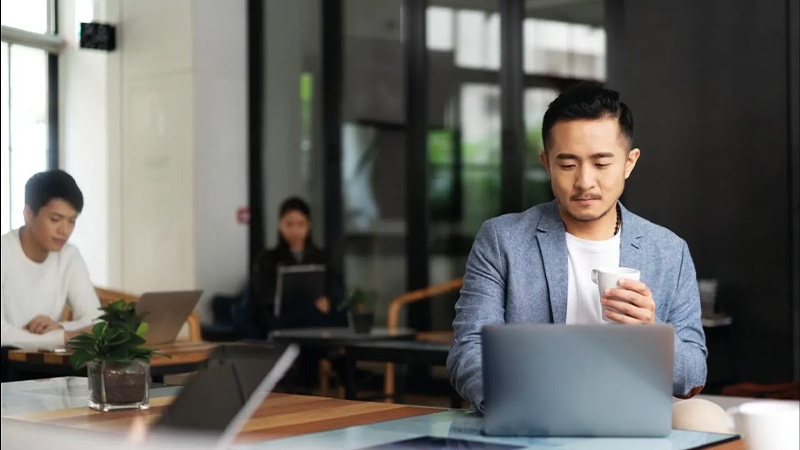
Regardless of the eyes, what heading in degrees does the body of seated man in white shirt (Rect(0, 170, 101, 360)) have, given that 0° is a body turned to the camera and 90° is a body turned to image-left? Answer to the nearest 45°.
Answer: approximately 315°

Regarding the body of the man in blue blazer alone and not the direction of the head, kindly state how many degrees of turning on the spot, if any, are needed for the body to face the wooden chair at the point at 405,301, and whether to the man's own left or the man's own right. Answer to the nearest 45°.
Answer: approximately 180°

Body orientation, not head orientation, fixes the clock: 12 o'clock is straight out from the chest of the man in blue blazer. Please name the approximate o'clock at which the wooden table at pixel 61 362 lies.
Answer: The wooden table is roughly at 4 o'clock from the man in blue blazer.

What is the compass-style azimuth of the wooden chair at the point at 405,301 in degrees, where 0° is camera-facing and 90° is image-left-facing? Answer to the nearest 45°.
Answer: approximately 45°

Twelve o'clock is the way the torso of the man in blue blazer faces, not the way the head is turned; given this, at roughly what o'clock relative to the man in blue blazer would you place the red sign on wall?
The red sign on wall is roughly at 5 o'clock from the man in blue blazer.

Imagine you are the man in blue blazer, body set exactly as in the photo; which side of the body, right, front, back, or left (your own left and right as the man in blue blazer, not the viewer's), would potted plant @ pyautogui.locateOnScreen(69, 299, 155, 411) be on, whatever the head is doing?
right

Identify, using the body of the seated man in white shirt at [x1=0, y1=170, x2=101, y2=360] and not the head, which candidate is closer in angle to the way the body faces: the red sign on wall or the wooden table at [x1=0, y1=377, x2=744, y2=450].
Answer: the wooden table
